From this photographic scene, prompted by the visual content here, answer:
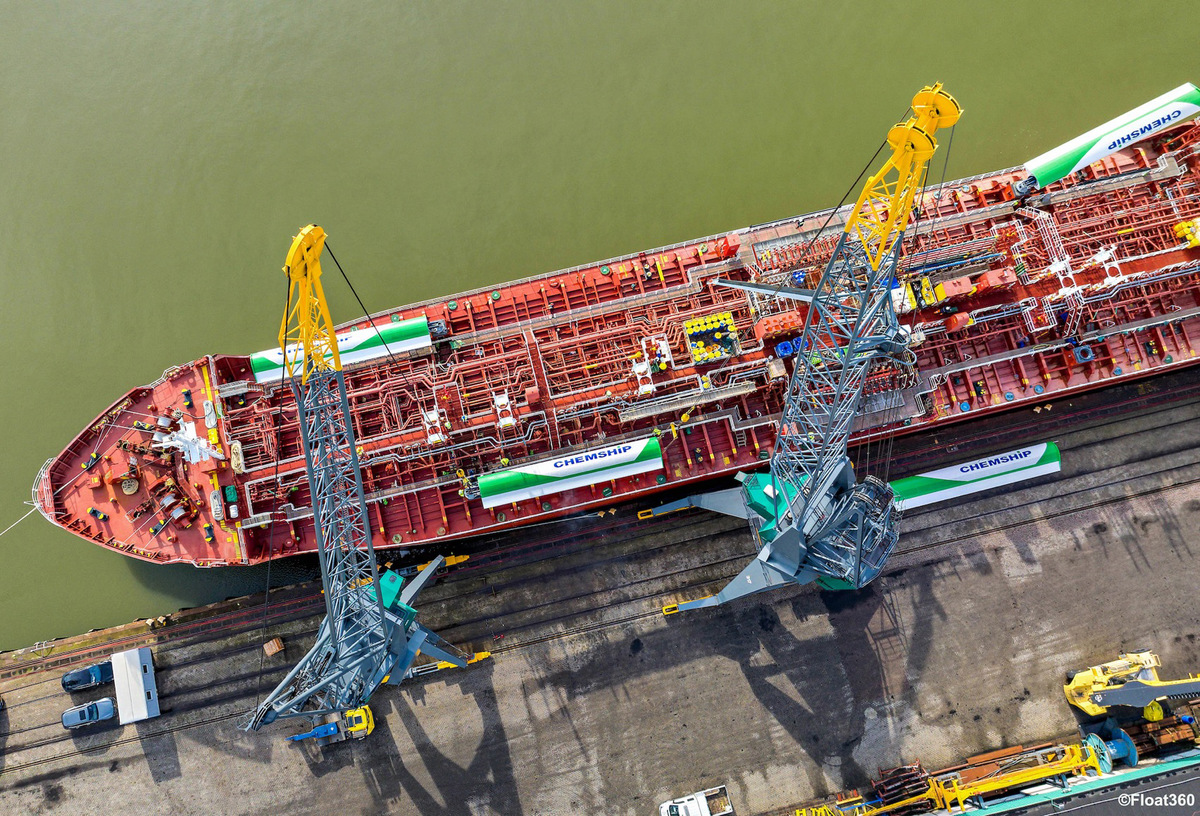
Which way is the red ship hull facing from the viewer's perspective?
to the viewer's left

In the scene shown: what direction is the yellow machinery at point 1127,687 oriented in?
to the viewer's right

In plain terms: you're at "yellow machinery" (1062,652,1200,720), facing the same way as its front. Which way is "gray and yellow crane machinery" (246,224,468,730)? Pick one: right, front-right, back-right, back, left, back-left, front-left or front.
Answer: back-right

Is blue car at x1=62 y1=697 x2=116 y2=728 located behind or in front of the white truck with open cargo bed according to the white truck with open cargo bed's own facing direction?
in front

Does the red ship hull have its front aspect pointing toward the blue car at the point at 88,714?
yes
